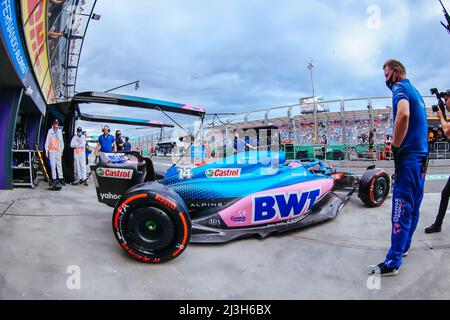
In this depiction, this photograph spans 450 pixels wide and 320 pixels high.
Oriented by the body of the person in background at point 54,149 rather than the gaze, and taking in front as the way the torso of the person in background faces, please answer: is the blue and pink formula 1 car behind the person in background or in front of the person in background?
in front

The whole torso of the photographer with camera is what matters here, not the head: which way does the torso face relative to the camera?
to the viewer's left

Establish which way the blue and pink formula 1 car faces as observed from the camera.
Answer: facing away from the viewer and to the right of the viewer

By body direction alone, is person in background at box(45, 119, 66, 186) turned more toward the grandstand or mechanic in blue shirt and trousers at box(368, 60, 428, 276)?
the mechanic in blue shirt and trousers

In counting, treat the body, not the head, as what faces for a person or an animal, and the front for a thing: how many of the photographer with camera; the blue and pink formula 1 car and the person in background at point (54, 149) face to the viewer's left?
1

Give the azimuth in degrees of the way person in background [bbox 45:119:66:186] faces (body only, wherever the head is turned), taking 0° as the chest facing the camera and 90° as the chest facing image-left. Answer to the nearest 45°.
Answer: approximately 0°

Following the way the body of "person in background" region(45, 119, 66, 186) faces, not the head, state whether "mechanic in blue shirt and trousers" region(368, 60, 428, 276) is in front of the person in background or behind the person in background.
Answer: in front

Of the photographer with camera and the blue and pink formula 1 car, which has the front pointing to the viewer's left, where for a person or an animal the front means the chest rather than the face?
the photographer with camera

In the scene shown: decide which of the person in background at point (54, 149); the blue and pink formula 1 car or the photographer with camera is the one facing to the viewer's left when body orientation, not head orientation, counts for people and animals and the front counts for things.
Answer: the photographer with camera

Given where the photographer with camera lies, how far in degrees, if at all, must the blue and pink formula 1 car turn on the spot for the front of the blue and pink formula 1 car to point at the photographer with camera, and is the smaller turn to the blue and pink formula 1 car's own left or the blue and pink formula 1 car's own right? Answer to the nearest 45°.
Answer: approximately 45° to the blue and pink formula 1 car's own right

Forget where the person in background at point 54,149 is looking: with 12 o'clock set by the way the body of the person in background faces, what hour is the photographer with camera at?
The photographer with camera is roughly at 11 o'clock from the person in background.
